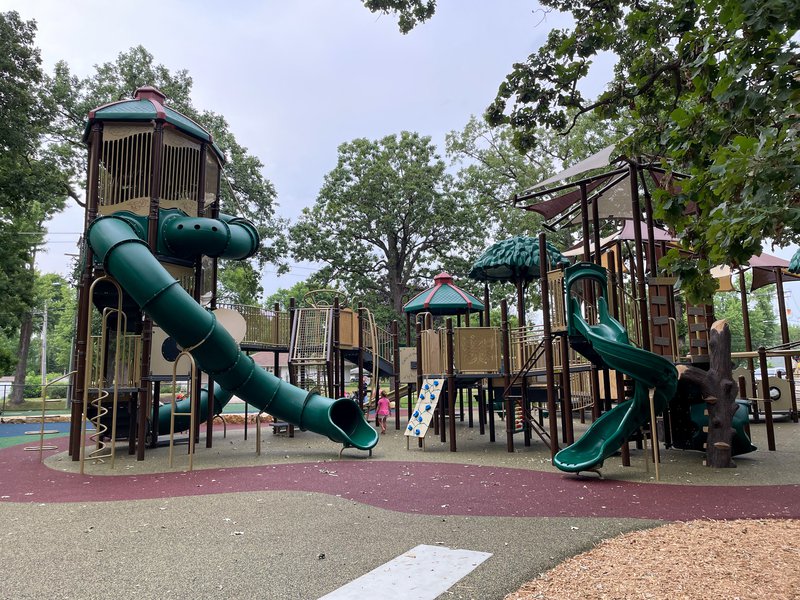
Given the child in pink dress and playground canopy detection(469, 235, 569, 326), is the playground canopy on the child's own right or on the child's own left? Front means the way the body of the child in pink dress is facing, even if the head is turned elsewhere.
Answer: on the child's own right

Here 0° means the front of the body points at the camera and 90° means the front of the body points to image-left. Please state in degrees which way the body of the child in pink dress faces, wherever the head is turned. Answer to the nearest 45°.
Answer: approximately 180°

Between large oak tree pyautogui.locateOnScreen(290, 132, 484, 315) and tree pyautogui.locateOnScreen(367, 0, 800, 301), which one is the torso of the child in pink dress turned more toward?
the large oak tree

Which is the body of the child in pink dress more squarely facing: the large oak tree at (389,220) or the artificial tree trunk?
the large oak tree

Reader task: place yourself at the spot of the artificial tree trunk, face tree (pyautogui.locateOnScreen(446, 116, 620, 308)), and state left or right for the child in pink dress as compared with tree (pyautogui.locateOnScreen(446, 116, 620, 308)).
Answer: left

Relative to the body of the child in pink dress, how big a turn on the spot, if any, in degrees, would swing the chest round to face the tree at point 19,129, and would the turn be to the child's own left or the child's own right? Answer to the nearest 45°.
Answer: approximately 90° to the child's own left

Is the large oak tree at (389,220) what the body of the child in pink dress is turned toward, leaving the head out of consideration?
yes
